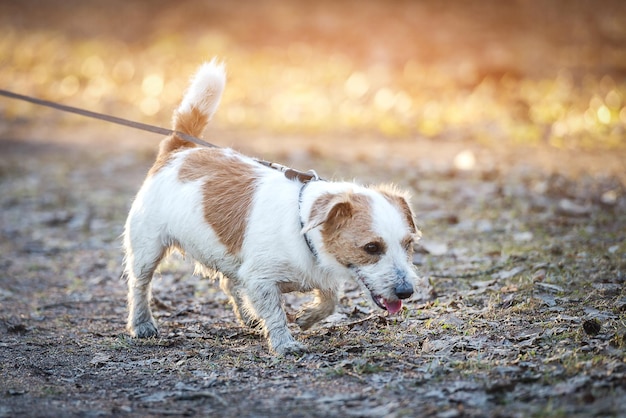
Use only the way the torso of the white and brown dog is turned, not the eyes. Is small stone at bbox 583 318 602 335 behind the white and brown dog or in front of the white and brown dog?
in front

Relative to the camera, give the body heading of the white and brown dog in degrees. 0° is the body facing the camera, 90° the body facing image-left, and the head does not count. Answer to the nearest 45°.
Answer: approximately 315°
